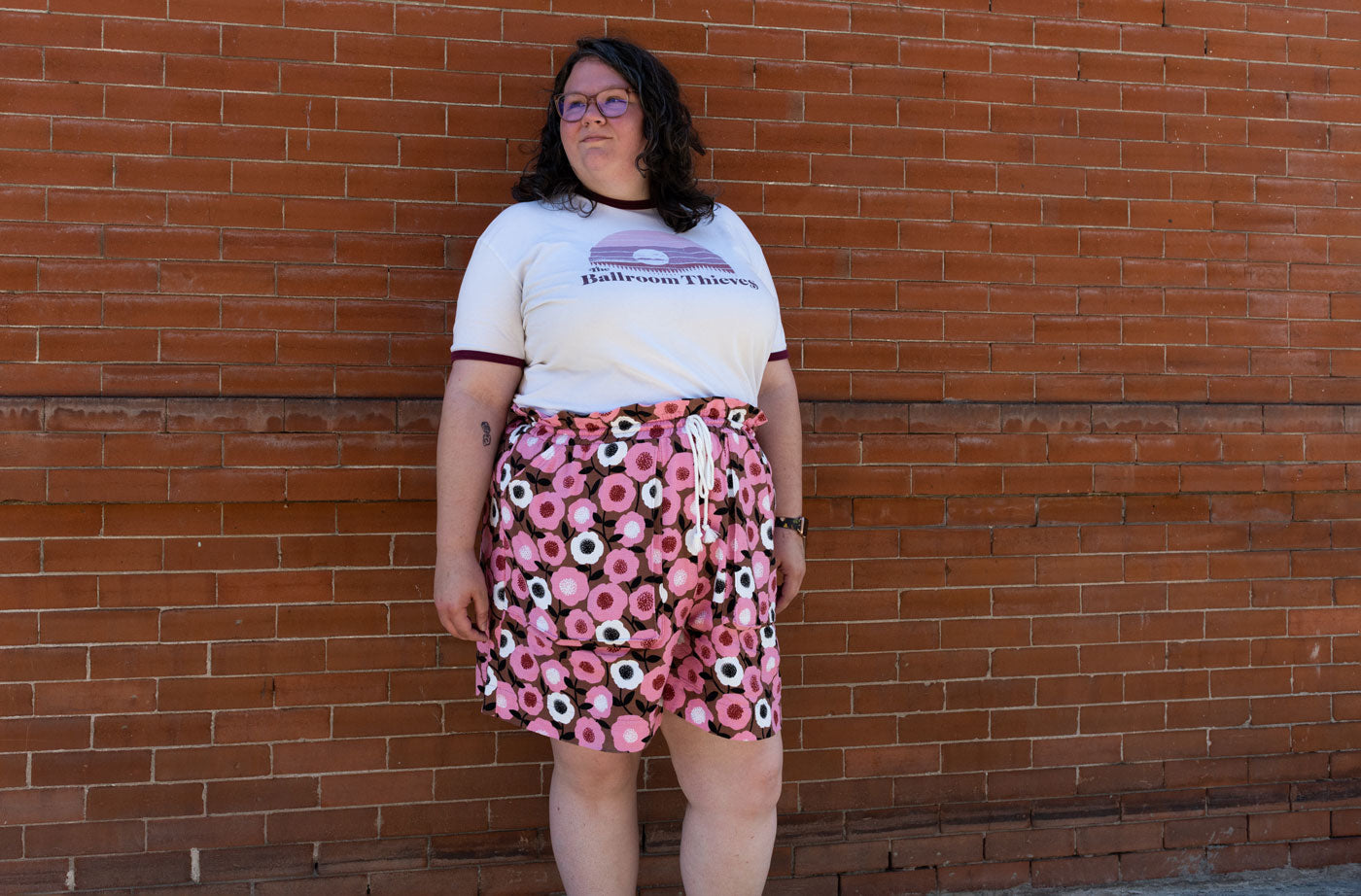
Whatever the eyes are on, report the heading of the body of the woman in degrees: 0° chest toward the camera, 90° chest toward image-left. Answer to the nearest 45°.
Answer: approximately 315°
